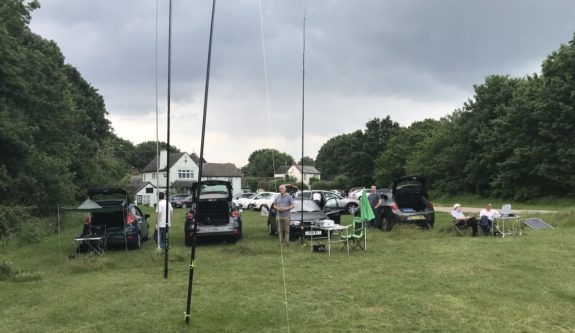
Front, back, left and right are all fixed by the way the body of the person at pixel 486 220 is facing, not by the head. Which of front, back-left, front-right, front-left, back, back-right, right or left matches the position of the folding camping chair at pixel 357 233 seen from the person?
front-right

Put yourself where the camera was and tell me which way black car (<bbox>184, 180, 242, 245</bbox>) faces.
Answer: facing away from the viewer

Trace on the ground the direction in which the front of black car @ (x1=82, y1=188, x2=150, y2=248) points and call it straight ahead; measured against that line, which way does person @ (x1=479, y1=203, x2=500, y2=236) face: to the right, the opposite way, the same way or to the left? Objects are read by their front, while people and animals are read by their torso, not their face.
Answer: the opposite way

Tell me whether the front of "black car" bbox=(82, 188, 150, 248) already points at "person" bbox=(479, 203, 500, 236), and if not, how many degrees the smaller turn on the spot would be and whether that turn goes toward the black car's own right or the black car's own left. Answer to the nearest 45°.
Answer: approximately 45° to the black car's own right

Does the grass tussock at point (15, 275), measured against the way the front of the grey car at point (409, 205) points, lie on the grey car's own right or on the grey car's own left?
on the grey car's own left

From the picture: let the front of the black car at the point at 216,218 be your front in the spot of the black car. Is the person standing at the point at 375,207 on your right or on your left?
on your right

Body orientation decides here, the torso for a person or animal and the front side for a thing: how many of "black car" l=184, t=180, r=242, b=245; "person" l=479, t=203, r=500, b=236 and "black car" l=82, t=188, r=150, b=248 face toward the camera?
1

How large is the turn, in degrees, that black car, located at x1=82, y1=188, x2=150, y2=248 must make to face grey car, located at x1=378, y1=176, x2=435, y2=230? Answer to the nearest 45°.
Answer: approximately 45° to its right

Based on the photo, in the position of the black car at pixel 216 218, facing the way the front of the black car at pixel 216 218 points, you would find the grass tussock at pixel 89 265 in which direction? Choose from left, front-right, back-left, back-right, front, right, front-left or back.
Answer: back-left

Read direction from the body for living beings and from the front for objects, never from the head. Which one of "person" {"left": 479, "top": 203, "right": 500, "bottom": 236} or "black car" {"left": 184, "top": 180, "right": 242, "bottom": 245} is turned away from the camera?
the black car

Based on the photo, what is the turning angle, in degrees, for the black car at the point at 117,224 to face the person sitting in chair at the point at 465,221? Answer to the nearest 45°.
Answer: approximately 45° to its right

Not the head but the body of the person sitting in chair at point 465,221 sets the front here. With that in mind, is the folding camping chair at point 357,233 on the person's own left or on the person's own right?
on the person's own right

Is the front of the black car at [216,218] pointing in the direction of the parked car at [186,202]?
yes

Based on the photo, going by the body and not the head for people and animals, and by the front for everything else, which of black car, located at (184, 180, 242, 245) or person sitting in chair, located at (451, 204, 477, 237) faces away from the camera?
the black car
